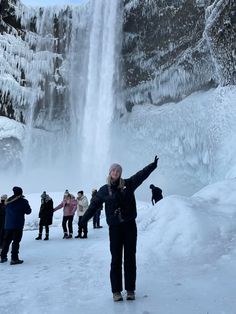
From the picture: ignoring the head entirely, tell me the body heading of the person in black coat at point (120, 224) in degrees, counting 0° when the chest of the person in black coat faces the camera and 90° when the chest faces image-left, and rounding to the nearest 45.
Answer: approximately 0°

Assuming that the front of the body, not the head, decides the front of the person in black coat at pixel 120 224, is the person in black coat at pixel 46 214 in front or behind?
behind

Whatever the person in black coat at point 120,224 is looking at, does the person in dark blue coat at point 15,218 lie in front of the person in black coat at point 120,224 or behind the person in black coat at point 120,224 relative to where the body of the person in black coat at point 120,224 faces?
behind

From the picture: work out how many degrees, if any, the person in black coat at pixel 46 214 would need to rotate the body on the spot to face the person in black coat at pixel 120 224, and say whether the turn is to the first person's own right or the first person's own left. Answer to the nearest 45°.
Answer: approximately 45° to the first person's own left

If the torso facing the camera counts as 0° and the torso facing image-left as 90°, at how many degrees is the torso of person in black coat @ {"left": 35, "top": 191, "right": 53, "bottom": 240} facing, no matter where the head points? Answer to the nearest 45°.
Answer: approximately 45°
